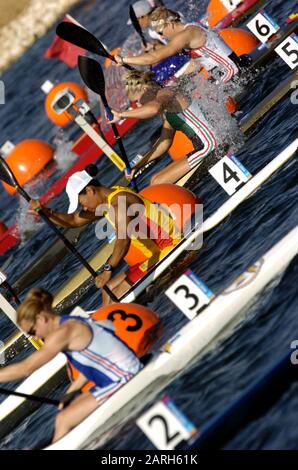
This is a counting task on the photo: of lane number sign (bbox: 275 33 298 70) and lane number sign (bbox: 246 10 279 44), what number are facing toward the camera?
2

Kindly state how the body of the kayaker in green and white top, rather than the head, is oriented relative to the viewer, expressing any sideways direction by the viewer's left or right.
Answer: facing to the left of the viewer

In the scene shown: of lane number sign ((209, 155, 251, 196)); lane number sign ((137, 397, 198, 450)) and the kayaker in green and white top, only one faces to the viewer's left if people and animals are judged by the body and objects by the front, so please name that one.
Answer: the kayaker in green and white top

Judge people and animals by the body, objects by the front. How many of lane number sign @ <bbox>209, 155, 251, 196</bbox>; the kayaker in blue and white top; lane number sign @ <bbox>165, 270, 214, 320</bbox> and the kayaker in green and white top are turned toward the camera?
2

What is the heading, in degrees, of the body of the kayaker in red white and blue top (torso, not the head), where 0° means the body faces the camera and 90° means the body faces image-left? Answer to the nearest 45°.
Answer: approximately 90°

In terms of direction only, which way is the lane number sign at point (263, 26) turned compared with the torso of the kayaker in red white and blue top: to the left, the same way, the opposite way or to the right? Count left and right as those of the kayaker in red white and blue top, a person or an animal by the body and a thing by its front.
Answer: to the left

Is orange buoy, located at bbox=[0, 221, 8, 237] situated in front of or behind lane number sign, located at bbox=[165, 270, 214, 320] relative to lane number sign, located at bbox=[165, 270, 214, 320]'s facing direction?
behind

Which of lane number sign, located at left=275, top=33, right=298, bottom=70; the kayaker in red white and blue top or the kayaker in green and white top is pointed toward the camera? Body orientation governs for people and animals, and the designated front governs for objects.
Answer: the lane number sign

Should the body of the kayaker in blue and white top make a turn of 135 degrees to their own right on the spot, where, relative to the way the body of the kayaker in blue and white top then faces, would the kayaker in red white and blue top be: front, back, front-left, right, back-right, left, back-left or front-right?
front
